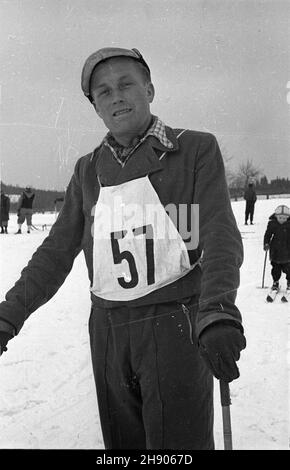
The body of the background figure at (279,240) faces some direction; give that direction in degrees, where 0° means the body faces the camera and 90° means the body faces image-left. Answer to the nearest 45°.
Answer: approximately 0°

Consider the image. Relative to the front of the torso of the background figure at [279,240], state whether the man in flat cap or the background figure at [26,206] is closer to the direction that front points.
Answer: the man in flat cap

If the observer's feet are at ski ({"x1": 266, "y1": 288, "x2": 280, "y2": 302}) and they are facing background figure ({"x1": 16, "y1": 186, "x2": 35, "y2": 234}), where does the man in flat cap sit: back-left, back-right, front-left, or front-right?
back-left

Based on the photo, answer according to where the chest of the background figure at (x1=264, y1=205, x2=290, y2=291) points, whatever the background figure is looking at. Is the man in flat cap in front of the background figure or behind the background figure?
in front

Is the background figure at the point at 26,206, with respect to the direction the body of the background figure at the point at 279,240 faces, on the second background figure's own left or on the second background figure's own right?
on the second background figure's own right
